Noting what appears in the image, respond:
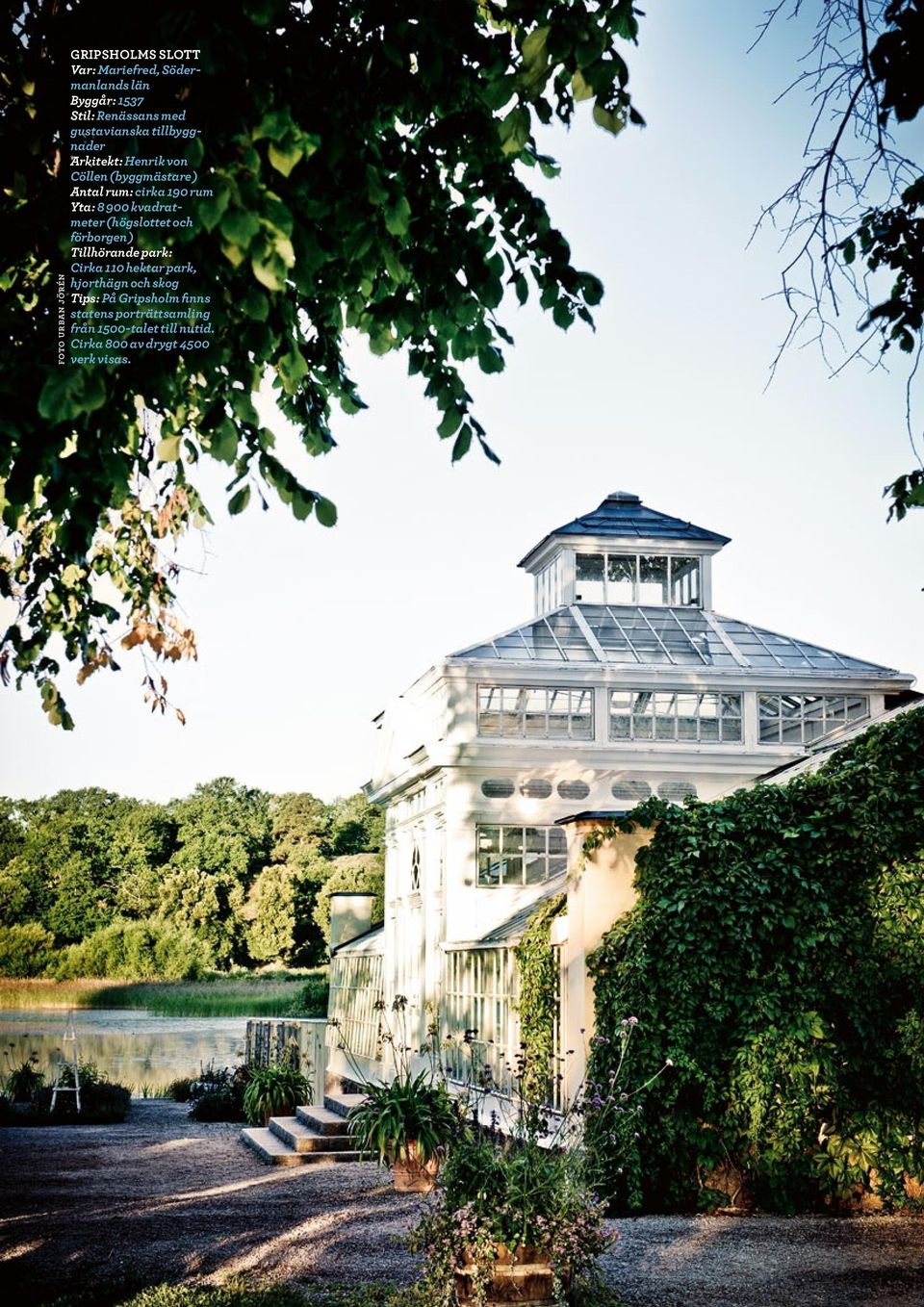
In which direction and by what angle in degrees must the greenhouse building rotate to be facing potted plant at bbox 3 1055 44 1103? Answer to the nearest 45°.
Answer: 0° — it already faces it

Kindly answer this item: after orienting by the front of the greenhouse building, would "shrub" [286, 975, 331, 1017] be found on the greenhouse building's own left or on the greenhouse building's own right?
on the greenhouse building's own right

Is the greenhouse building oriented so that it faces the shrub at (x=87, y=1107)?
yes

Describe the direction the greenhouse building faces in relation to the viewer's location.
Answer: facing to the left of the viewer

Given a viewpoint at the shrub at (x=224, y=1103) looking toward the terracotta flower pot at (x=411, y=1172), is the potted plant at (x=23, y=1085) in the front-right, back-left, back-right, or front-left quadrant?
back-right

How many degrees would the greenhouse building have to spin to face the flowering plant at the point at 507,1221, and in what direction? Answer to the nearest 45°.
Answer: approximately 90° to its left

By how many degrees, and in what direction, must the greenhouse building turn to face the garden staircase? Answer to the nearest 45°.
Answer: approximately 45° to its left
